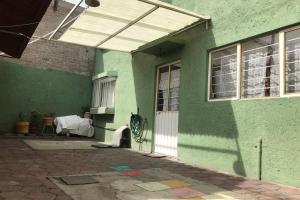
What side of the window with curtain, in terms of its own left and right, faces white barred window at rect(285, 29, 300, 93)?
left

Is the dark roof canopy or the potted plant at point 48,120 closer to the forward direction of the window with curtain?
the dark roof canopy

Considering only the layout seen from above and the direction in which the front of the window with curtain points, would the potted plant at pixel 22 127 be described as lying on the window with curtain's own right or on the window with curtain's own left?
on the window with curtain's own right

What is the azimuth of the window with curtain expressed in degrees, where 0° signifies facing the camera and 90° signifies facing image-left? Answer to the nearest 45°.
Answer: approximately 45°

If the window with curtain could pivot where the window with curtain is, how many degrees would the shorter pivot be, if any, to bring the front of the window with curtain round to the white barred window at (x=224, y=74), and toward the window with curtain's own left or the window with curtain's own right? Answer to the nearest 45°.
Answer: approximately 90° to the window with curtain's own right

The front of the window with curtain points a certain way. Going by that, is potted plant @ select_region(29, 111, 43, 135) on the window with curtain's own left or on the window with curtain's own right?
on the window with curtain's own right

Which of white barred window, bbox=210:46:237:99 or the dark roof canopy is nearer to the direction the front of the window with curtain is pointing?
the dark roof canopy

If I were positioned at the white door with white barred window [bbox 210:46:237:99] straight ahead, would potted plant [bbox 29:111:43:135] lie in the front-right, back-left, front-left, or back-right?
back-right

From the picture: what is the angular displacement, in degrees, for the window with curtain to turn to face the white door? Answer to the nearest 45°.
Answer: approximately 90° to its right
